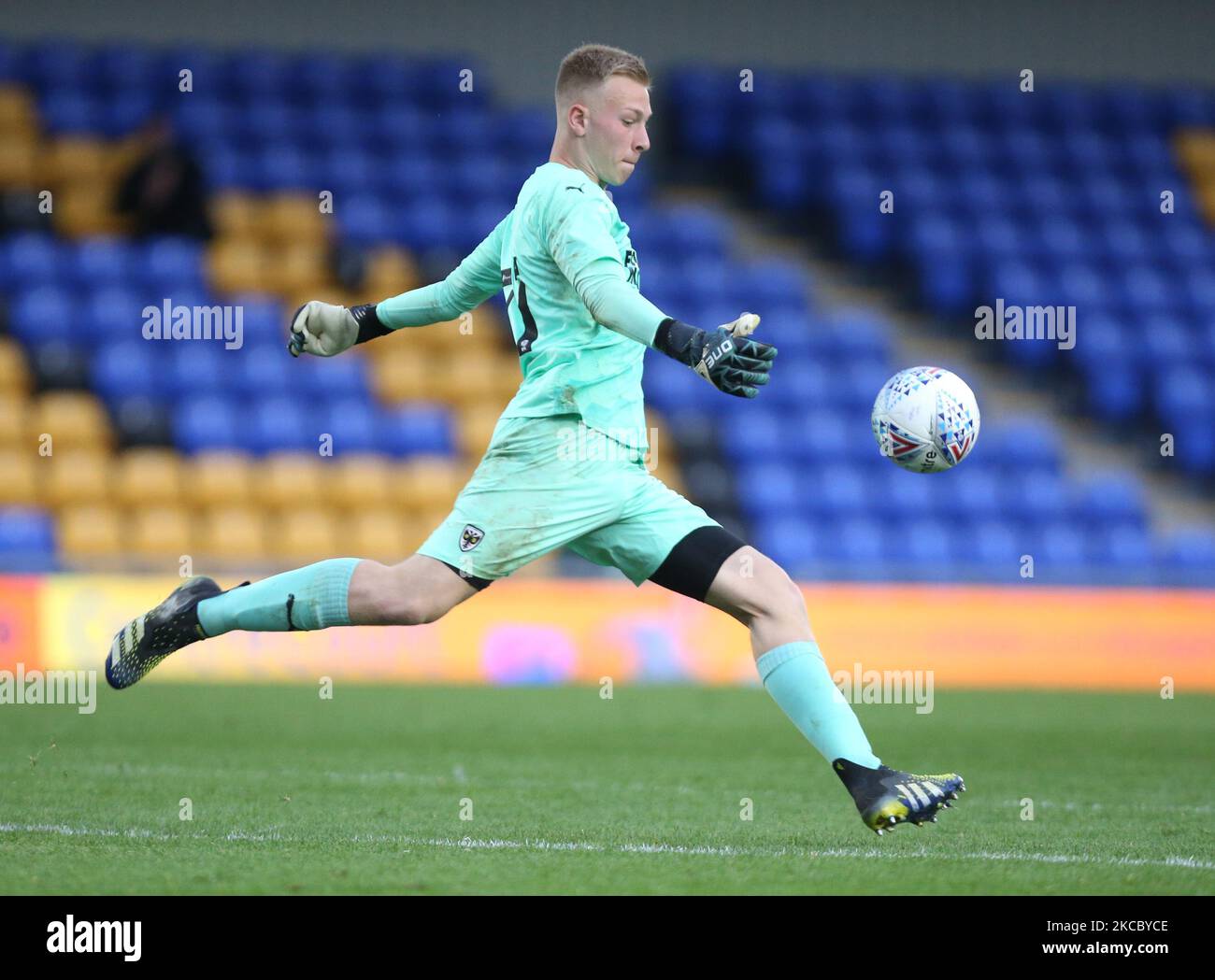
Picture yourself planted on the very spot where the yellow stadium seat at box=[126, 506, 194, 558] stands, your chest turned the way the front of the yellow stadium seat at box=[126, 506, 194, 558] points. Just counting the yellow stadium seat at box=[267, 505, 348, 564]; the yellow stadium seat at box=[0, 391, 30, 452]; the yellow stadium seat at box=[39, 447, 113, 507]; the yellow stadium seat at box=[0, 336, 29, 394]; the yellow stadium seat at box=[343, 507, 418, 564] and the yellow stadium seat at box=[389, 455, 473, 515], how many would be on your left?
3

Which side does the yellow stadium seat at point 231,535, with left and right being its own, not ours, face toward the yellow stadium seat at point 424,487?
left

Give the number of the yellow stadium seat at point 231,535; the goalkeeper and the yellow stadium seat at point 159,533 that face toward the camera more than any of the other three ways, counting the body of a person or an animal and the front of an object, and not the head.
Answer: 2

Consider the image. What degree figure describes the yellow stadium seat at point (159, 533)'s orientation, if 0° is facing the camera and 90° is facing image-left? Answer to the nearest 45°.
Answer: approximately 0°

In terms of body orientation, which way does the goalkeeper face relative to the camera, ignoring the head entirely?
to the viewer's right
